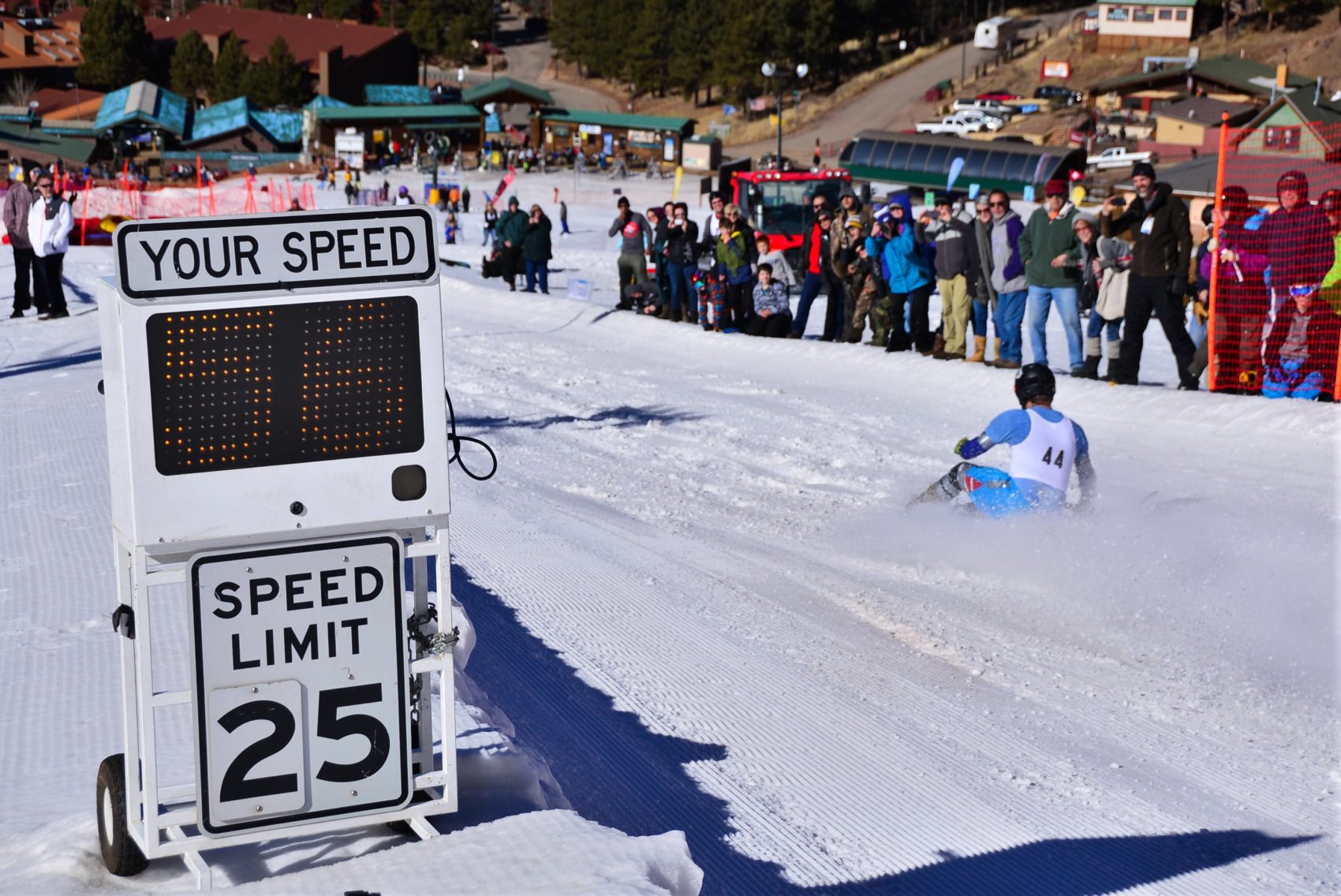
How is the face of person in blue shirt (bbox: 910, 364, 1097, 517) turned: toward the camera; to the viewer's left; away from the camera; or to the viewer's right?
away from the camera

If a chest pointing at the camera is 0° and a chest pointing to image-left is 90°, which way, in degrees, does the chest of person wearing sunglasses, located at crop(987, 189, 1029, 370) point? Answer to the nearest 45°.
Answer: approximately 45°

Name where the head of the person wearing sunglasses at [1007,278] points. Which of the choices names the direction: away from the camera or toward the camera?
toward the camera

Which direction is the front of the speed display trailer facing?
toward the camera

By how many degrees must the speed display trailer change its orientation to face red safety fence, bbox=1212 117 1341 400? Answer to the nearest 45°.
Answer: approximately 135° to its left

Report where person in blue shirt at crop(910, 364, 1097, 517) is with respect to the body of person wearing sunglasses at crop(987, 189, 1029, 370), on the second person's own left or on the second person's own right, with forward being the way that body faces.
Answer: on the second person's own left

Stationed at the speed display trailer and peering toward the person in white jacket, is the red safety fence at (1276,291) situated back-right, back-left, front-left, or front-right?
front-right

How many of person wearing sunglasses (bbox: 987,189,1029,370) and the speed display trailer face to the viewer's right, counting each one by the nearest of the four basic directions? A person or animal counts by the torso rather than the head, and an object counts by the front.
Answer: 0

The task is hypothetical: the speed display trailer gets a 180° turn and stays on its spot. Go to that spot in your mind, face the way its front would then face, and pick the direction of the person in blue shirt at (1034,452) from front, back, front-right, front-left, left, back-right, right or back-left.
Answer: front-right

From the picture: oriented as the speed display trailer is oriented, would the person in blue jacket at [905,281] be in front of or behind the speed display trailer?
behind

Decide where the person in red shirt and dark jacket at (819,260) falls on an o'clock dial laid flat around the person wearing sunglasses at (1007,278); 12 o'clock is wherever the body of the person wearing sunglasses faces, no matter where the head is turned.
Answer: The person in red shirt and dark jacket is roughly at 3 o'clock from the person wearing sunglasses.

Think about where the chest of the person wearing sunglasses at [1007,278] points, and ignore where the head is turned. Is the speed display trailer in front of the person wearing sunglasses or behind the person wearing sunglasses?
in front

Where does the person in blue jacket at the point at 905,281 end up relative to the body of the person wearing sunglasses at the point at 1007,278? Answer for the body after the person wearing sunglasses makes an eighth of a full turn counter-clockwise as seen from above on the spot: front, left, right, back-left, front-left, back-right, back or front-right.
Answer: back-right

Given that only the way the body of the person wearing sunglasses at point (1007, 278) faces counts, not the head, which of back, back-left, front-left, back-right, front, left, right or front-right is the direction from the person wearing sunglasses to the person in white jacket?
front-right
